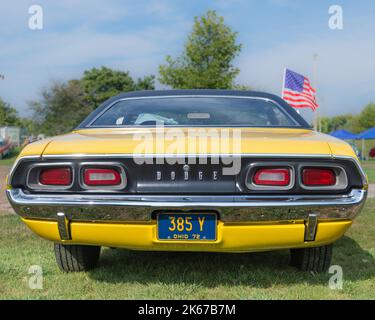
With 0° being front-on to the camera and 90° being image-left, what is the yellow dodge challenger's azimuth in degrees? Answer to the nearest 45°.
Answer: approximately 180°

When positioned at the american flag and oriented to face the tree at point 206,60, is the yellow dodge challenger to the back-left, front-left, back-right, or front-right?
back-left

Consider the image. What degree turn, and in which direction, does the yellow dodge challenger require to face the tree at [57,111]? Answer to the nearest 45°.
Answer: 0° — it already faces it

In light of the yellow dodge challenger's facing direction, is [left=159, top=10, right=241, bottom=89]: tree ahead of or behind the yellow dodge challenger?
ahead

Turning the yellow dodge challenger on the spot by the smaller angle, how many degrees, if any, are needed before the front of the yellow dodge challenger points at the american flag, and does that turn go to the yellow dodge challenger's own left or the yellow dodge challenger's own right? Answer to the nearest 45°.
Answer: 0° — it already faces it
